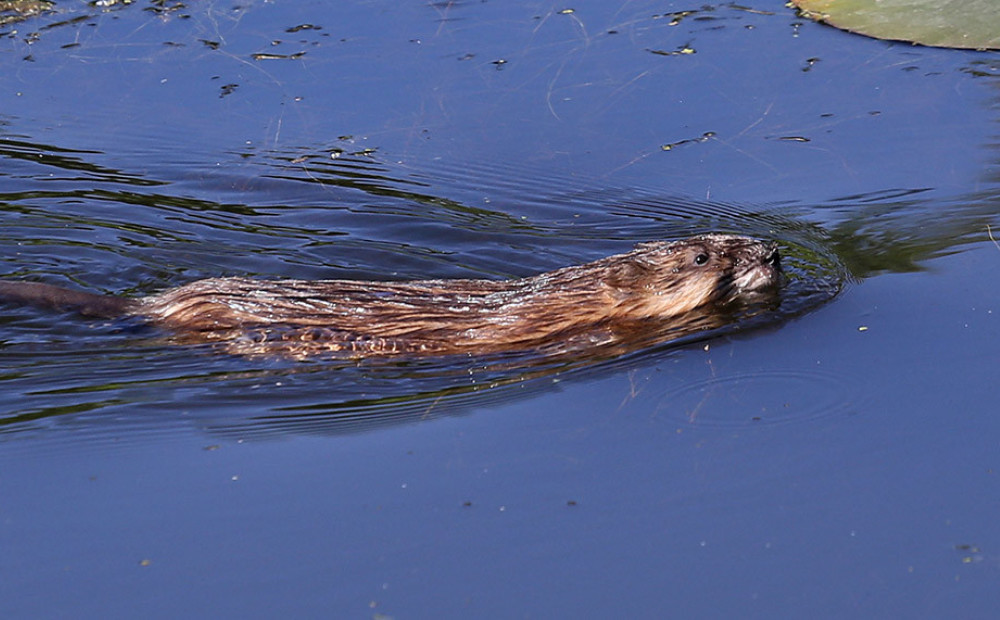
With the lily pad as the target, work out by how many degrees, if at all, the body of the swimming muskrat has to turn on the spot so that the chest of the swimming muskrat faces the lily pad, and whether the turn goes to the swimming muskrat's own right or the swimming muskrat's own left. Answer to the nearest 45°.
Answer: approximately 45° to the swimming muskrat's own left

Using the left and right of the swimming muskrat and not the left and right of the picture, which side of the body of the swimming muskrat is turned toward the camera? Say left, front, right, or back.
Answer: right
